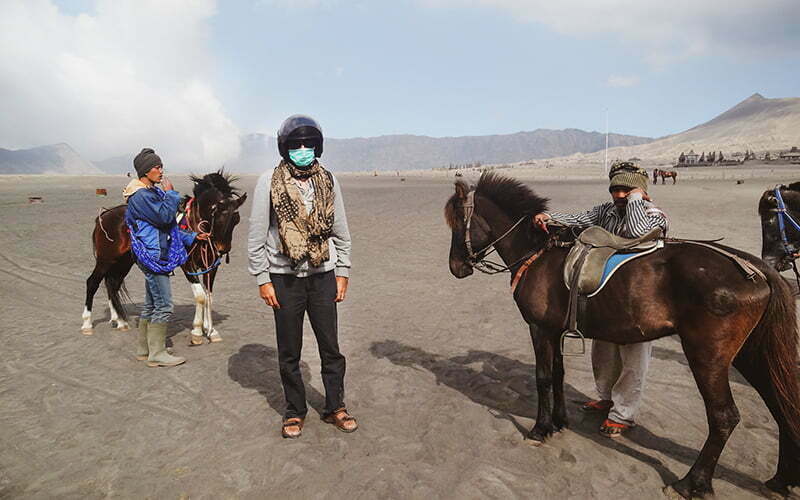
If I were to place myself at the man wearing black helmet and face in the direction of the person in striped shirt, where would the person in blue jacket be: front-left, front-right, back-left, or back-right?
back-left

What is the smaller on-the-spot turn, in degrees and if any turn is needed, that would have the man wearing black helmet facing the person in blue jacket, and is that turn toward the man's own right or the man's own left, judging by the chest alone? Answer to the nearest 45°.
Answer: approximately 135° to the man's own right

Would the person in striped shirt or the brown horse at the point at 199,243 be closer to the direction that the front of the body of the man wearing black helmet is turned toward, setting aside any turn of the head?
the person in striped shirt

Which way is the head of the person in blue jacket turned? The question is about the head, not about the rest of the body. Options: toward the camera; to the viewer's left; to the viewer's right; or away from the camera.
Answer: to the viewer's right

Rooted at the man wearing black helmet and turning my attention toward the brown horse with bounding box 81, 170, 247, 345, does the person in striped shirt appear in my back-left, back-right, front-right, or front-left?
back-right

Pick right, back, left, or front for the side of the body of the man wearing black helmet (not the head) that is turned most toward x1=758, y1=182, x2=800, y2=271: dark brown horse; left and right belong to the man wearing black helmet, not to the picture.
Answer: left

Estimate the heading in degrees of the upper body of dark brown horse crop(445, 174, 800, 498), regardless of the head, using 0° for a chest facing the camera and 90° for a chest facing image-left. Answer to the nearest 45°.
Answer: approximately 135°

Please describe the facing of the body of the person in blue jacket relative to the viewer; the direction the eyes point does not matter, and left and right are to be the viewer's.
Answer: facing to the right of the viewer
